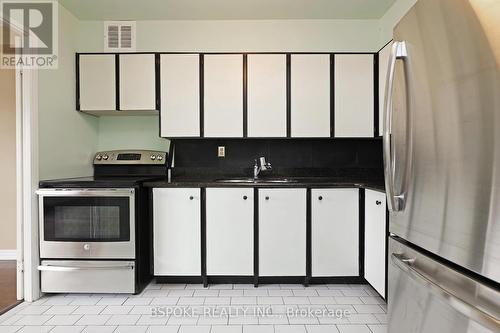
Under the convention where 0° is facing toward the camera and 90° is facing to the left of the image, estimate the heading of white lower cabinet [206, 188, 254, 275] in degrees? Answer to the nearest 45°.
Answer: approximately 0°

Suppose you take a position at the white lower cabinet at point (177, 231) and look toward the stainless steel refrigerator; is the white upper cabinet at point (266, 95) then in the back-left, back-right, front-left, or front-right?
front-left

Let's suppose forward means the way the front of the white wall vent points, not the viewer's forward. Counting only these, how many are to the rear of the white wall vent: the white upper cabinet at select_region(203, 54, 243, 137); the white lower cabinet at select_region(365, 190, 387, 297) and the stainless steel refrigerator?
0

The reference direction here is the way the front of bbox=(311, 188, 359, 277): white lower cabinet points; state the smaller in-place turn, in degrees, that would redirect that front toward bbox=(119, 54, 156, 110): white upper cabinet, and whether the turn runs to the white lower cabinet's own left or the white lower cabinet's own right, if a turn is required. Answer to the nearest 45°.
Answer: approximately 90° to the white lower cabinet's own right

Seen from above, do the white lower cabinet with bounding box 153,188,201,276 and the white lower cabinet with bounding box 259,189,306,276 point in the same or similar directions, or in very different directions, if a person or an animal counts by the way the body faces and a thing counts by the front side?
same or similar directions

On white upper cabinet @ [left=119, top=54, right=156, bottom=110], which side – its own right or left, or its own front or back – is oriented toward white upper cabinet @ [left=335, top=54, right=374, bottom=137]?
left

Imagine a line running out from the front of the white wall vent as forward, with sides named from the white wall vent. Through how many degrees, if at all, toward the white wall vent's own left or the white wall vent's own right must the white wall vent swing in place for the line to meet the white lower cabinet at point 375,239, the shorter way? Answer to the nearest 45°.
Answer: approximately 45° to the white wall vent's own left

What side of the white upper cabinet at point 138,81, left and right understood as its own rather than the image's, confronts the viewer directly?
front

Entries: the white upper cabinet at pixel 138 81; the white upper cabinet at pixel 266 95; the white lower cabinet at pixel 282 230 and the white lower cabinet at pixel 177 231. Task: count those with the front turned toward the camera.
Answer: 4

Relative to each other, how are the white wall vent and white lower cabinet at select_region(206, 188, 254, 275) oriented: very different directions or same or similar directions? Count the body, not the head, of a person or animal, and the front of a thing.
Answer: same or similar directions

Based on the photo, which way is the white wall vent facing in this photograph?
toward the camera

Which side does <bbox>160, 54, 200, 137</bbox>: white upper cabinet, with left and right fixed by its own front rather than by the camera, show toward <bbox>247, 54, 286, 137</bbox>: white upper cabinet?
left

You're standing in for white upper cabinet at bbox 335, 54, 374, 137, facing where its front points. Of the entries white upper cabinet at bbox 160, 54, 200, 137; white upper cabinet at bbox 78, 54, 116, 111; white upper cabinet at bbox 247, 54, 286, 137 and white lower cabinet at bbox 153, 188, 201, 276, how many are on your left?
0

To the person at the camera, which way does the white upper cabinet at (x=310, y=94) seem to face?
facing the viewer
